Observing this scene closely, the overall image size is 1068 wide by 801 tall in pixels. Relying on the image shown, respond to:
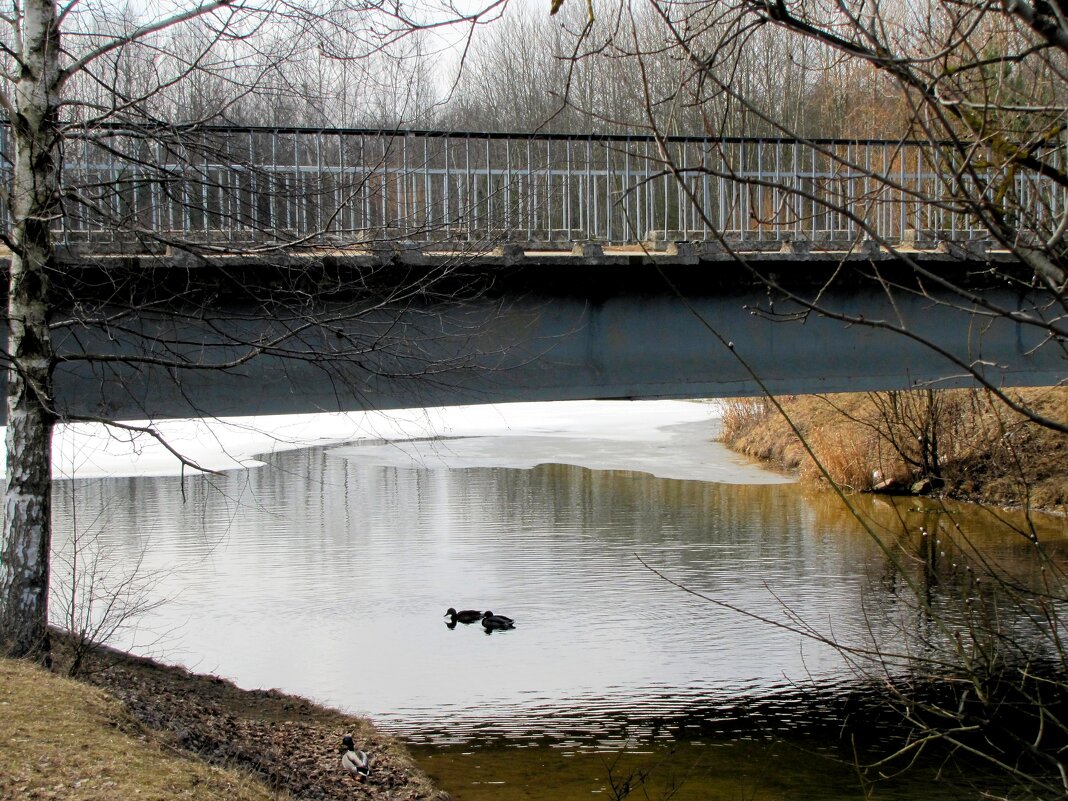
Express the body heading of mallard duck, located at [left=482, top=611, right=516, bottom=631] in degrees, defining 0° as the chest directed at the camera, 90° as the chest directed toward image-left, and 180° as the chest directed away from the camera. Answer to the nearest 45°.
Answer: approximately 90°

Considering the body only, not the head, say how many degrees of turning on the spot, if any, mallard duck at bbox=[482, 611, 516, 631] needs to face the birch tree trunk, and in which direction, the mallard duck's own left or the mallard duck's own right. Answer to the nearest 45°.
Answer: approximately 45° to the mallard duck's own left

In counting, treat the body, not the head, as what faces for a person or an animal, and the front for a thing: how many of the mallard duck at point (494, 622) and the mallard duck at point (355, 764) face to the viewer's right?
0
